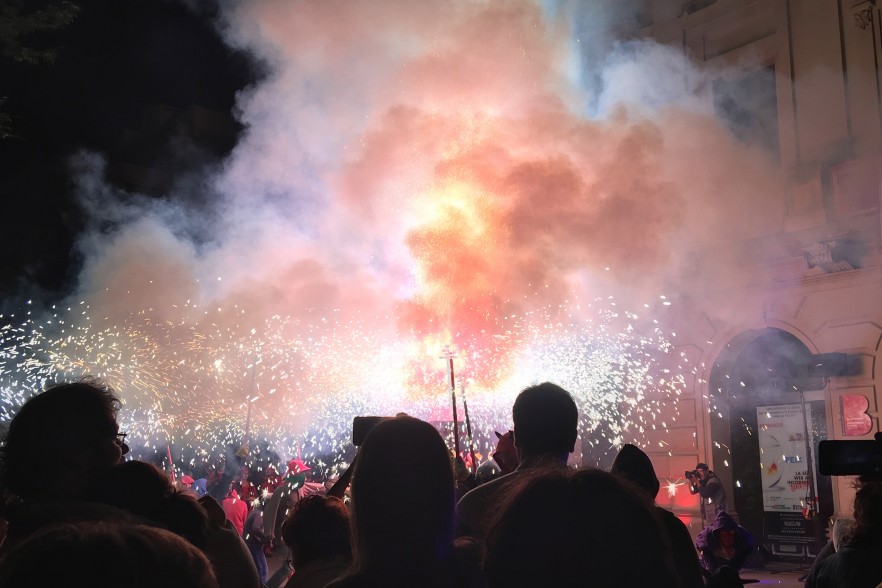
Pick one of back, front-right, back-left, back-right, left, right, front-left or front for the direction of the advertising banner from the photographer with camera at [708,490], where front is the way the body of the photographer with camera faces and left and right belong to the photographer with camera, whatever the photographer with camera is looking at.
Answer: back-right

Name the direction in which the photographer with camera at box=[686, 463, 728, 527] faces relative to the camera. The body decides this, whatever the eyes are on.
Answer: to the viewer's left
